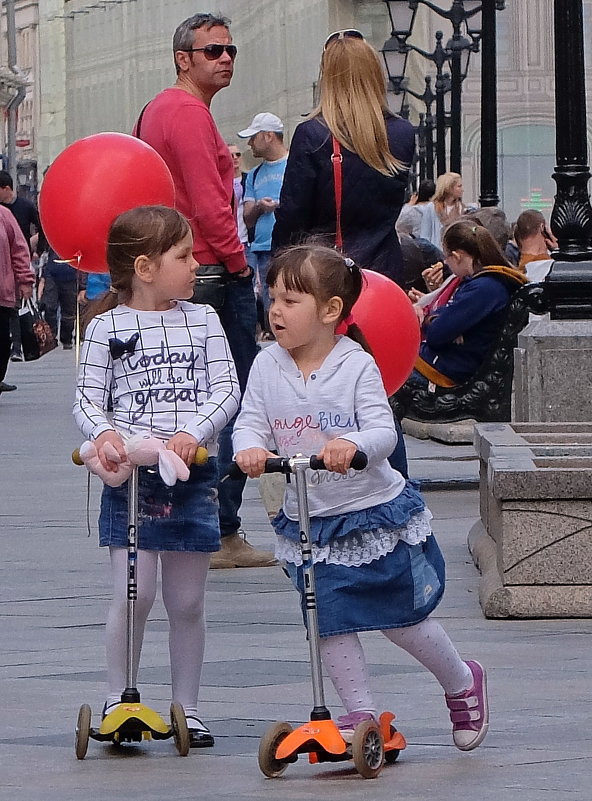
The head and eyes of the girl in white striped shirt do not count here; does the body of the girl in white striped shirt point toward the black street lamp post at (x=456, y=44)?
no

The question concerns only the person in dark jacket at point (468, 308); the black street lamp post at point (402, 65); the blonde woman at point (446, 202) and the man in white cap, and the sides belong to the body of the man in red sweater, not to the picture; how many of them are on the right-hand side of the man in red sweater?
0

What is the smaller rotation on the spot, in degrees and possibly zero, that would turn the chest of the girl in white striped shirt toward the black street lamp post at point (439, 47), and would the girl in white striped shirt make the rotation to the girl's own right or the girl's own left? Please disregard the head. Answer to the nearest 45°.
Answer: approximately 180°

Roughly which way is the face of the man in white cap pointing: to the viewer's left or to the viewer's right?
to the viewer's left

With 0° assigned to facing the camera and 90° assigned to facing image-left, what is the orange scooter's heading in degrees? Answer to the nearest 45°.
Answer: approximately 45°

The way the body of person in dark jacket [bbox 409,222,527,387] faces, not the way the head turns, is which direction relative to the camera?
to the viewer's left

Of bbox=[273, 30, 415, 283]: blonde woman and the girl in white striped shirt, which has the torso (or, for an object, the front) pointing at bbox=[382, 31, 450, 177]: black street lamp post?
the blonde woman

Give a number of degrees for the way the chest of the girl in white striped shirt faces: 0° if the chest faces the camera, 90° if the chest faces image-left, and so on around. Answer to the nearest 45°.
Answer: approximately 0°

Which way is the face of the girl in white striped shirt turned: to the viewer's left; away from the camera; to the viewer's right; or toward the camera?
to the viewer's right

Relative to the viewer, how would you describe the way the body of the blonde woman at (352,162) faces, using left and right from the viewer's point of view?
facing away from the viewer

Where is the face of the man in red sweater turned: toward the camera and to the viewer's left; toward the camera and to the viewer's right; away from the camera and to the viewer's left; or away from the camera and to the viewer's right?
toward the camera and to the viewer's right

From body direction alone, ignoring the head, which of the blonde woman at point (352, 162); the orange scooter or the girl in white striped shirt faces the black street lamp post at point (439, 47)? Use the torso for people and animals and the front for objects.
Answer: the blonde woman

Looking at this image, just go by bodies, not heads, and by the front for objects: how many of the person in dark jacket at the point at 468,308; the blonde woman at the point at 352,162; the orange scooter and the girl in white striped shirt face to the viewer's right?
0

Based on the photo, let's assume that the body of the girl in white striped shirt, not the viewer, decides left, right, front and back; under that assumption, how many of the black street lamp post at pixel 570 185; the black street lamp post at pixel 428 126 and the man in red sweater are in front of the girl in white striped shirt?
0

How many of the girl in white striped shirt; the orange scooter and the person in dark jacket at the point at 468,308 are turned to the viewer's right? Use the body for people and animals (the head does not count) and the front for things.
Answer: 0

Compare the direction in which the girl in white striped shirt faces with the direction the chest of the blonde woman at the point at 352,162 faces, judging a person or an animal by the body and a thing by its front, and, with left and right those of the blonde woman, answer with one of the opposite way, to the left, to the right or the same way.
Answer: the opposite way

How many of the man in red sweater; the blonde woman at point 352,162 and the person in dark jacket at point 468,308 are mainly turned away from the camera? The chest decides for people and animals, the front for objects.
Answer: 1
